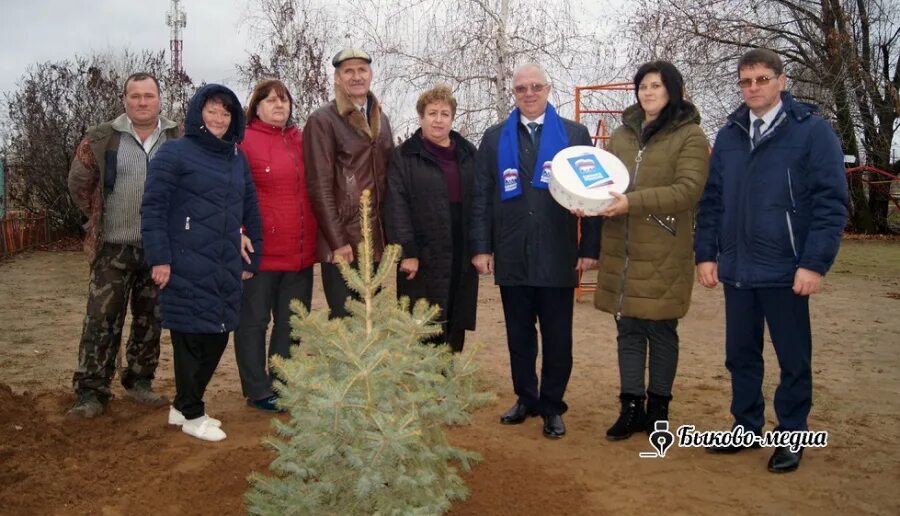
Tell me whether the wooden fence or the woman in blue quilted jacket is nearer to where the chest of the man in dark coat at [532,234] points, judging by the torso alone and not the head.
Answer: the woman in blue quilted jacket

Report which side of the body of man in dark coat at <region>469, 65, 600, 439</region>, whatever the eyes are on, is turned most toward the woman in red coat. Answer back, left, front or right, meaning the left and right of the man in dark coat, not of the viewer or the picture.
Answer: right

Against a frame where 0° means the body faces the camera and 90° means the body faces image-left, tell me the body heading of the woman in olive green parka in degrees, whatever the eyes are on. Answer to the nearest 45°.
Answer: approximately 45°

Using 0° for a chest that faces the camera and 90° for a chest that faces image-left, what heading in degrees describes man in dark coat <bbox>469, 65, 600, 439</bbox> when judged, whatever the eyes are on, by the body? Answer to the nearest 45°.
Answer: approximately 0°

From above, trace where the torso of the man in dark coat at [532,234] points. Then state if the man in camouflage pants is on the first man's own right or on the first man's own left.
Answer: on the first man's own right

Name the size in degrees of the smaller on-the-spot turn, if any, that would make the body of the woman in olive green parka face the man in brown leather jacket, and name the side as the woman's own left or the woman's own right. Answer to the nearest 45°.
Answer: approximately 45° to the woman's own right

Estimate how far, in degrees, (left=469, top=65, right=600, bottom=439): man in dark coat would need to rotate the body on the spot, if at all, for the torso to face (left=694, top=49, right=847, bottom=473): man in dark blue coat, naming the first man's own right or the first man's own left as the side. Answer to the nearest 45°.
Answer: approximately 90° to the first man's own left
